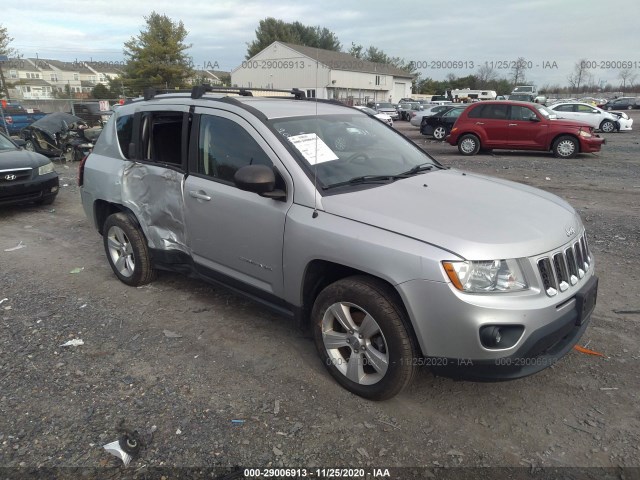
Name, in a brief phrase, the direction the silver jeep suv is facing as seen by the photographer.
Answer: facing the viewer and to the right of the viewer

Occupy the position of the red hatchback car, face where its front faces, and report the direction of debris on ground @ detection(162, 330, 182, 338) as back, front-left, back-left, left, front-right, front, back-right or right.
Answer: right

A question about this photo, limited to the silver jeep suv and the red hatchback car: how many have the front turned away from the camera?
0

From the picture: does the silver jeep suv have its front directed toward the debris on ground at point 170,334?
no

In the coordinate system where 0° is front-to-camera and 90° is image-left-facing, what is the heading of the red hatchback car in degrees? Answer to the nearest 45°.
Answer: approximately 270°

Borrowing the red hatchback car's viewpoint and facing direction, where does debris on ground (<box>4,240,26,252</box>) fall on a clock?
The debris on ground is roughly at 4 o'clock from the red hatchback car.

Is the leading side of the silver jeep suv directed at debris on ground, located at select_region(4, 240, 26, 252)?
no
